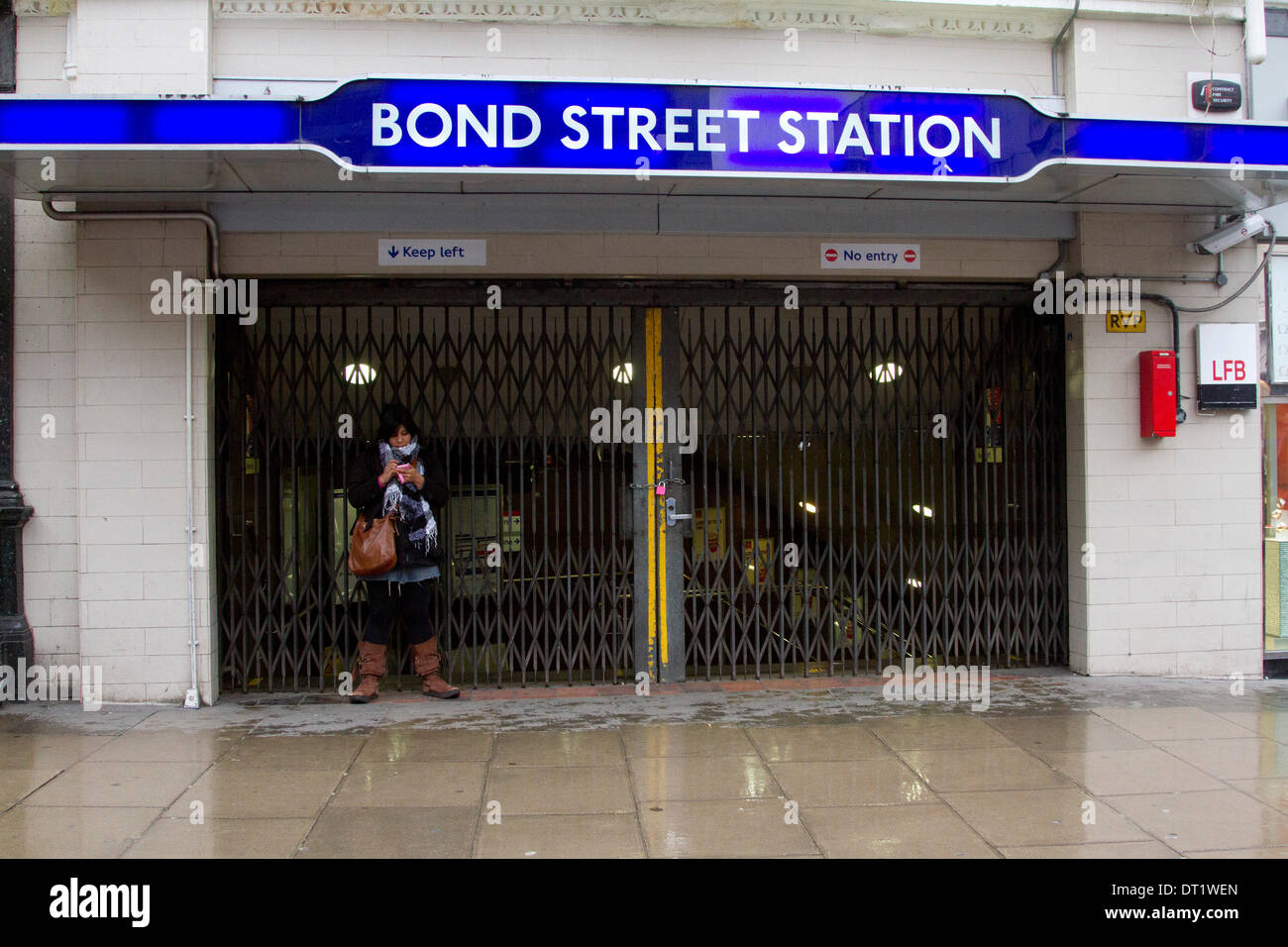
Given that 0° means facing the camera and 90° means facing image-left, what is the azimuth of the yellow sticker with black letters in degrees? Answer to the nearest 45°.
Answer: approximately 0°

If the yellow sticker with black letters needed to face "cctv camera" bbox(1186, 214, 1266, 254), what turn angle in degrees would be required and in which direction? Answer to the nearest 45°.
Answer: approximately 90° to its left

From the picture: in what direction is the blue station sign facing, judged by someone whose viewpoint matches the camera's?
facing the viewer

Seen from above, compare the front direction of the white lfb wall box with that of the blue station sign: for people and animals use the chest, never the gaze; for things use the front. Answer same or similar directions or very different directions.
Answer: same or similar directions

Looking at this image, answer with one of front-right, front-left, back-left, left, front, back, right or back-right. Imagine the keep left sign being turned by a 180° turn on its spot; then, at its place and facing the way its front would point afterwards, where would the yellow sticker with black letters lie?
right

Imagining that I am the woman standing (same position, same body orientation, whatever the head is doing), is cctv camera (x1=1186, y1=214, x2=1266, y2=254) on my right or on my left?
on my left

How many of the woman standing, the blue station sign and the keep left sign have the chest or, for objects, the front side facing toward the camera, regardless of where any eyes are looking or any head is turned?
3

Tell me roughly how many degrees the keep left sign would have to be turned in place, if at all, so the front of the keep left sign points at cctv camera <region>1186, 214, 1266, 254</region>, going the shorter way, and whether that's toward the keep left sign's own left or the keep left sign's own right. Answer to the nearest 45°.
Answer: approximately 90° to the keep left sign's own left

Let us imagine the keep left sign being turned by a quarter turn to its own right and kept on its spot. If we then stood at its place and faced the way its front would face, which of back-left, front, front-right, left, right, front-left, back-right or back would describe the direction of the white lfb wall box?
back

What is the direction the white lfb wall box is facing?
toward the camera

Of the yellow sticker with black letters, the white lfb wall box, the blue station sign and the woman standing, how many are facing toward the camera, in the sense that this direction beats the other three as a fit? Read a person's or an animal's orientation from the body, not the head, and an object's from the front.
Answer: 4

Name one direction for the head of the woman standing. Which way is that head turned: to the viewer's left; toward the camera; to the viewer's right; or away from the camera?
toward the camera

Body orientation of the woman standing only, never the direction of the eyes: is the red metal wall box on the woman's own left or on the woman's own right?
on the woman's own left

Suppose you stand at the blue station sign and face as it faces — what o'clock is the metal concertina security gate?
The metal concertina security gate is roughly at 6 o'clock from the blue station sign.

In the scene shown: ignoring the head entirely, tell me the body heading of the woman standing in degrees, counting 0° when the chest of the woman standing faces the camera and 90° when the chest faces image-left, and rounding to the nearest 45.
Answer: approximately 0°
